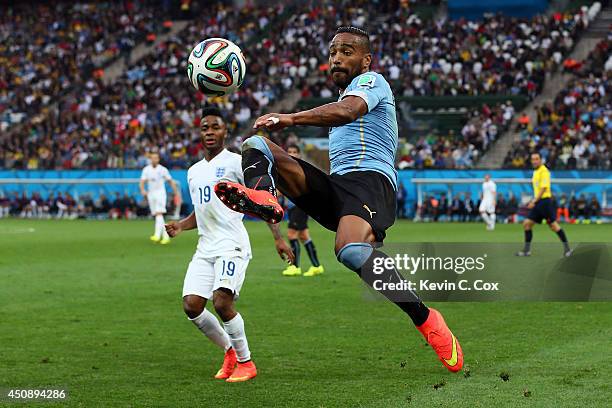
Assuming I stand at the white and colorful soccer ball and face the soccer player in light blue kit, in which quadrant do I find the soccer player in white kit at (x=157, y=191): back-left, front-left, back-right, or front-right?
back-left

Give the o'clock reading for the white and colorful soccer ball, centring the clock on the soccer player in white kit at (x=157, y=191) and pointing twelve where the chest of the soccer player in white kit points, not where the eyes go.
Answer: The white and colorful soccer ball is roughly at 12 o'clock from the soccer player in white kit.

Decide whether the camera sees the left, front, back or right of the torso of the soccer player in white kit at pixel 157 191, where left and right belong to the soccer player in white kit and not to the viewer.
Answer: front

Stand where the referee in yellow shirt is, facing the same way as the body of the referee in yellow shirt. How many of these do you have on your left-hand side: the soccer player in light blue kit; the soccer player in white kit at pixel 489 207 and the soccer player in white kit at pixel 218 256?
2

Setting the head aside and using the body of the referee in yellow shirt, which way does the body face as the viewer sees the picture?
to the viewer's left

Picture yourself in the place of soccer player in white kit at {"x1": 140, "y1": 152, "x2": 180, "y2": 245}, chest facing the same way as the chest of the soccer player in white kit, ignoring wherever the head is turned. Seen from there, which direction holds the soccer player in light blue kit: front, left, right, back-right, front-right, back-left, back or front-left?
front

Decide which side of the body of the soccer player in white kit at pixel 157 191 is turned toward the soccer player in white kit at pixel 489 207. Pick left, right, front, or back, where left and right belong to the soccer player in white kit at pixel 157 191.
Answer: left

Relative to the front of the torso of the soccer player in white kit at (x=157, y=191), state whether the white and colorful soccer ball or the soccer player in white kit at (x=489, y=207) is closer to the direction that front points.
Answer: the white and colorful soccer ball

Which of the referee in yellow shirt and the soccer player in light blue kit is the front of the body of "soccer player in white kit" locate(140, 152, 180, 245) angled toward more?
the soccer player in light blue kit

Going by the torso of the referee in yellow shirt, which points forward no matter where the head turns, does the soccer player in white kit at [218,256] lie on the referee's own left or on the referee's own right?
on the referee's own left
